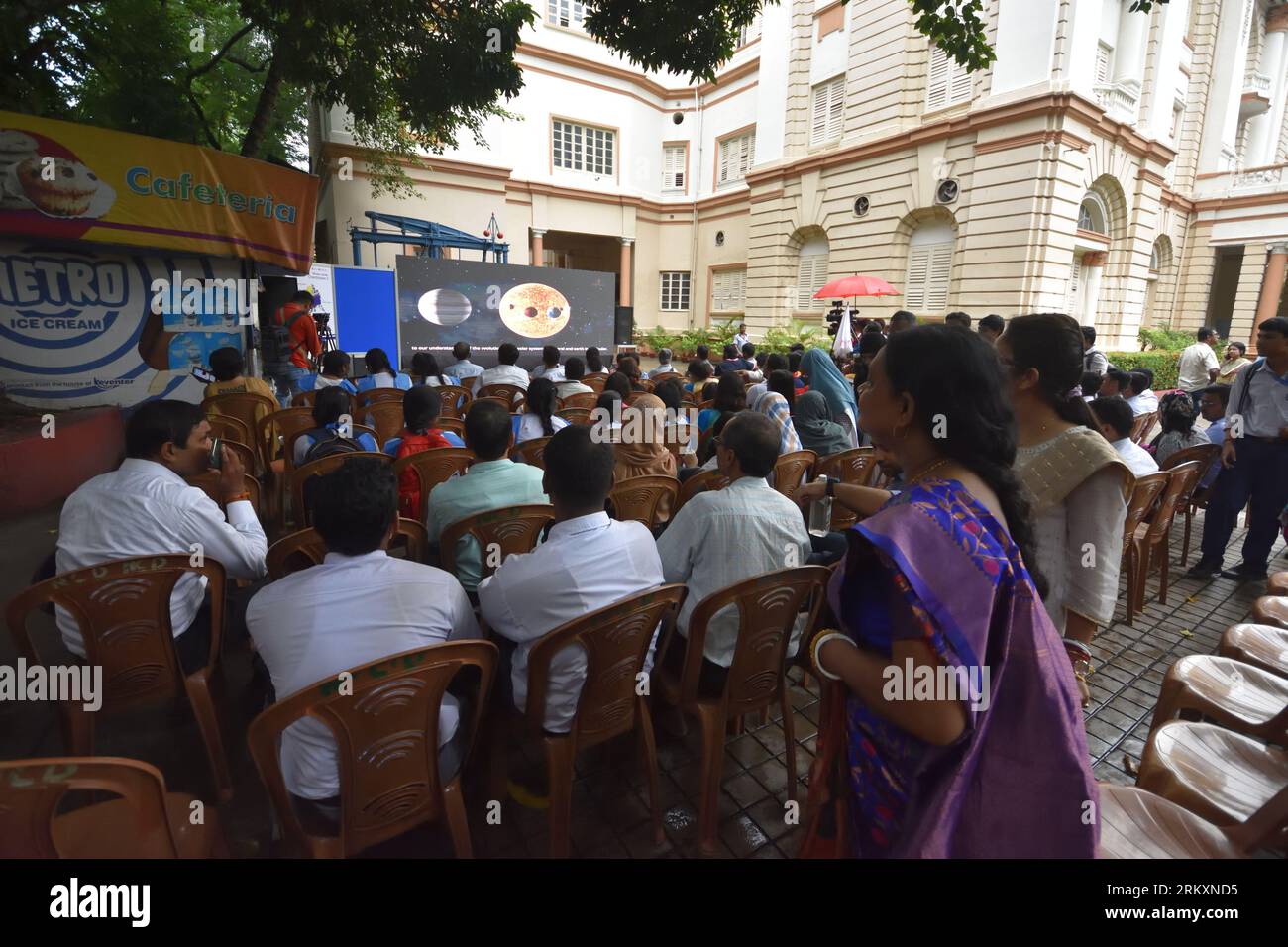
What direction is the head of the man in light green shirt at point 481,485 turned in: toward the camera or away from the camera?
away from the camera

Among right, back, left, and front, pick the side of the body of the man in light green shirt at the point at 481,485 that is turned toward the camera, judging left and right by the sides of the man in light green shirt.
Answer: back

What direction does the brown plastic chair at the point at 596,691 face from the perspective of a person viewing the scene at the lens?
facing away from the viewer and to the left of the viewer

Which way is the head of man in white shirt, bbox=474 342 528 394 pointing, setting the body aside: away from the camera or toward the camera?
away from the camera

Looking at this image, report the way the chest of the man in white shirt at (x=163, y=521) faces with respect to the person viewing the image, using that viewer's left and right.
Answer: facing away from the viewer and to the right of the viewer

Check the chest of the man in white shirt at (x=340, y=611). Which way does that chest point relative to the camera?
away from the camera

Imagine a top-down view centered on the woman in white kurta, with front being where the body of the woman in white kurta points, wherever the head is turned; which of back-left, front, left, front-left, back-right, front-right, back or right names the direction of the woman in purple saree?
left

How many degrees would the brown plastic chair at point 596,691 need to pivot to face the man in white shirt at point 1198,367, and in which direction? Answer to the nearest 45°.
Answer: approximately 90° to its right

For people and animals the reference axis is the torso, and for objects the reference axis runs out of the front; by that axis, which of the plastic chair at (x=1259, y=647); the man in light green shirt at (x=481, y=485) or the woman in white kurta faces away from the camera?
the man in light green shirt

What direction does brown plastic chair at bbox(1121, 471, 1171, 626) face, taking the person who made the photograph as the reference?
facing away from the viewer and to the left of the viewer

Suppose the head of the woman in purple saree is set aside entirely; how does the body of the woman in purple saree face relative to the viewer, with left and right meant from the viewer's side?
facing away from the viewer and to the left of the viewer

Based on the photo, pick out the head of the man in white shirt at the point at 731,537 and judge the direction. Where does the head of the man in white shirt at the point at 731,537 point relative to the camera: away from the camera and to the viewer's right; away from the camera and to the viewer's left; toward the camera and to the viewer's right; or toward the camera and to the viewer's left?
away from the camera and to the viewer's left

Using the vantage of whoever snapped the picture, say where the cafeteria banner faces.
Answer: facing the viewer and to the right of the viewer

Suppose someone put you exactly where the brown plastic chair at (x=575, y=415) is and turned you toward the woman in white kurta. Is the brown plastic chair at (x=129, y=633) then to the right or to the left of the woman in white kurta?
right

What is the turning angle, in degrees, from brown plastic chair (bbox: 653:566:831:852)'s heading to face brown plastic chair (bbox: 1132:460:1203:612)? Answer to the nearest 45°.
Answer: approximately 90° to its right

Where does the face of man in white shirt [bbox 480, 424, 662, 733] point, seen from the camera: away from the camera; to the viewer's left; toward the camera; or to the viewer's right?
away from the camera

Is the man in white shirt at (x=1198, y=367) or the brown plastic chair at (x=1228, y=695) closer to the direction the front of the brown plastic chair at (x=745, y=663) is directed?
the man in white shirt

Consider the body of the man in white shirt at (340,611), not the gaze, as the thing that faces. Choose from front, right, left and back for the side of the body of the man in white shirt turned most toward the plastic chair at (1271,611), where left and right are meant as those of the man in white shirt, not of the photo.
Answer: right
